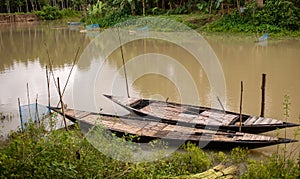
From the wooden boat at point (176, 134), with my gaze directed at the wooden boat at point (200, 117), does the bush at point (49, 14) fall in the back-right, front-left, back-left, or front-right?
front-left

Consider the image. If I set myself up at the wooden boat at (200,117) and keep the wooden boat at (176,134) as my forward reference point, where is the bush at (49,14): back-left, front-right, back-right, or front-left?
back-right
